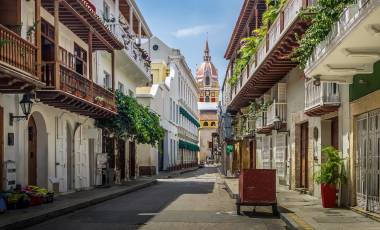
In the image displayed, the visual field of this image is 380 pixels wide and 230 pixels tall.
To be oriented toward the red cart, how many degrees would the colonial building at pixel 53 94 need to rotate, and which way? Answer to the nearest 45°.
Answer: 0° — it already faces it

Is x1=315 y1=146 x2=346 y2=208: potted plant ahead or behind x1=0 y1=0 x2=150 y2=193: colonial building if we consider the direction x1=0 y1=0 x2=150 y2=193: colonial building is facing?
ahead

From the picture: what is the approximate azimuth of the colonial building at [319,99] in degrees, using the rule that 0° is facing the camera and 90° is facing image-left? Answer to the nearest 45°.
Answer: approximately 45°

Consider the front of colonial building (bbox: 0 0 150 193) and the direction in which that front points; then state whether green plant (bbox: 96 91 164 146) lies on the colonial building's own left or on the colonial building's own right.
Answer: on the colonial building's own left

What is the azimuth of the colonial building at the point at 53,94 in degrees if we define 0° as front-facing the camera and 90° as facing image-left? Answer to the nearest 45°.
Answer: approximately 315°
